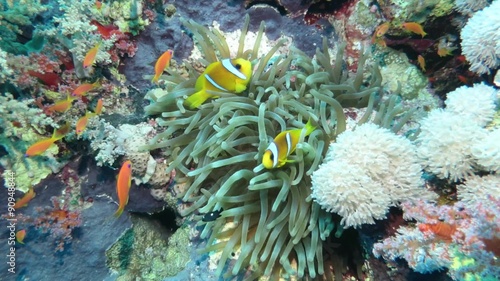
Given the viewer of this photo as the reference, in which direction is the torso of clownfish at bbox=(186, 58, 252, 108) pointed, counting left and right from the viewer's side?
facing to the right of the viewer

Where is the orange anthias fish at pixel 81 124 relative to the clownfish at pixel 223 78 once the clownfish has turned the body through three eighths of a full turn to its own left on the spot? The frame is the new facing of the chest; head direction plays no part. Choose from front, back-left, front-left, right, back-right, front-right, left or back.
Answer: front-left

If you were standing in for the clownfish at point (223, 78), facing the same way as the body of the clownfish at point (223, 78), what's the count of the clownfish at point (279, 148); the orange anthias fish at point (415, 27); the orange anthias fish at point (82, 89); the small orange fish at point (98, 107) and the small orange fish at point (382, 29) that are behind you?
2

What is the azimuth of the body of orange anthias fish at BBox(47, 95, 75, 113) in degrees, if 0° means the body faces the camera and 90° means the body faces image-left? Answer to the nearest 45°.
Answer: approximately 90°

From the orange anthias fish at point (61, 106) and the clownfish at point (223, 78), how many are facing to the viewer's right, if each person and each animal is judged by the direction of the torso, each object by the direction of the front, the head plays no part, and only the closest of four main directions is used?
1
